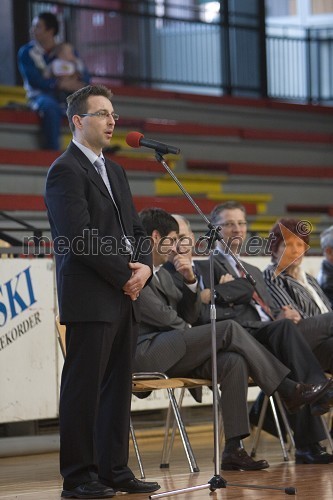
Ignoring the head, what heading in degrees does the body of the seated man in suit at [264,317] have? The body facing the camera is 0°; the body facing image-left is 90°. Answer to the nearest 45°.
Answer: approximately 315°

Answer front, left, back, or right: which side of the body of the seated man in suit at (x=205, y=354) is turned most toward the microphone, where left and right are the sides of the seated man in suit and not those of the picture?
right

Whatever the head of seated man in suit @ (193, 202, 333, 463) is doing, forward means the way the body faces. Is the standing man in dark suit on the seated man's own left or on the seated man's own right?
on the seated man's own right

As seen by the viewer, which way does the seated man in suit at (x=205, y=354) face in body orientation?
to the viewer's right

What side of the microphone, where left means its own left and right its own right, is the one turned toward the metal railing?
right

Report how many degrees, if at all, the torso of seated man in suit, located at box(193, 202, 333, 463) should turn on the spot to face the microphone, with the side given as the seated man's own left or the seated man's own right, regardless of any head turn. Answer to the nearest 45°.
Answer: approximately 45° to the seated man's own right

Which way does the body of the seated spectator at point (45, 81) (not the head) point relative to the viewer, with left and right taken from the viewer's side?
facing the viewer and to the right of the viewer

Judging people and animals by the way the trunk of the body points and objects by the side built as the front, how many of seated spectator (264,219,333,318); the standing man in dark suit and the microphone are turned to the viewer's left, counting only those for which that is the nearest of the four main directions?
1

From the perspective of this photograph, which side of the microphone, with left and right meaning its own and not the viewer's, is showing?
left

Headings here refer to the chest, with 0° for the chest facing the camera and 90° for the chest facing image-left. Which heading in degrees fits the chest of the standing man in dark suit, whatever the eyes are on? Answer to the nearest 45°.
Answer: approximately 315°

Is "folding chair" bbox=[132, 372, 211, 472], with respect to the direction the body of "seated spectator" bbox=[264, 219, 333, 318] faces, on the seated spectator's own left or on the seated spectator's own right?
on the seated spectator's own right

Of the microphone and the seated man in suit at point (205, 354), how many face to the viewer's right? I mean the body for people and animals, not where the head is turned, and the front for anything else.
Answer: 1

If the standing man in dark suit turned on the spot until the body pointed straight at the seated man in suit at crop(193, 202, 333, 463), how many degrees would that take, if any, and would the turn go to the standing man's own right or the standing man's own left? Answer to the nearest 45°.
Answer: approximately 90° to the standing man's own left
